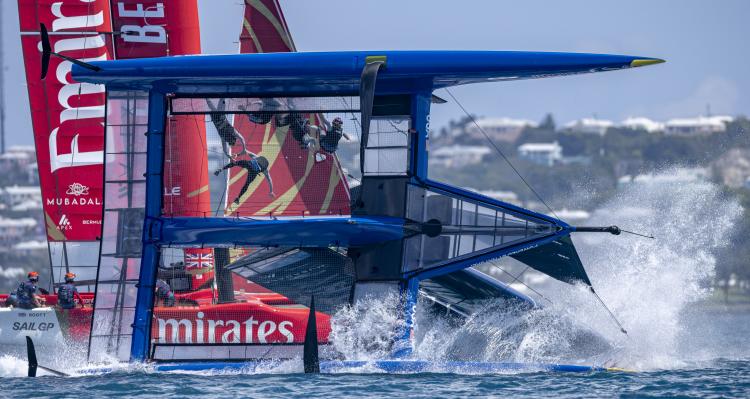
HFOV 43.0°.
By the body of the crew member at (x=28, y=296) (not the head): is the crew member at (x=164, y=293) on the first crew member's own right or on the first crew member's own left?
on the first crew member's own right
